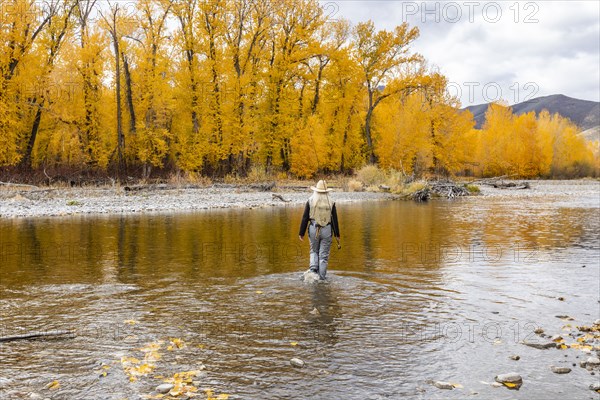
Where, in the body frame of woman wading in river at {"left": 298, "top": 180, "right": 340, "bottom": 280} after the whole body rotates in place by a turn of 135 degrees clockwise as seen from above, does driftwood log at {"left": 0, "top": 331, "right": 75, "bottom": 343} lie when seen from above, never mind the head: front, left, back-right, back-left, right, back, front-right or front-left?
right

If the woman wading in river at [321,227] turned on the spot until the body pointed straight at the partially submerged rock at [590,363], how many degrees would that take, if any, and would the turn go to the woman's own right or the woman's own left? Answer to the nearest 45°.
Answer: approximately 135° to the woman's own right

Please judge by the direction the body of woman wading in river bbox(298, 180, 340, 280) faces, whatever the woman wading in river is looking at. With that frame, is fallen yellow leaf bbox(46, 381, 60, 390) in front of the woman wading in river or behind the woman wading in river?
behind

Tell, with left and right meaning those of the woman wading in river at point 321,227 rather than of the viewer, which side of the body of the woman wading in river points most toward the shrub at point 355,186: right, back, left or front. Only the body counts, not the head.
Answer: front

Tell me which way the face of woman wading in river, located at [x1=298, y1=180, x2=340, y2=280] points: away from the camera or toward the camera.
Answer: away from the camera

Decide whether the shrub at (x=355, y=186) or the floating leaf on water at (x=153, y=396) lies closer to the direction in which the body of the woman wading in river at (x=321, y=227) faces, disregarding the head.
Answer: the shrub

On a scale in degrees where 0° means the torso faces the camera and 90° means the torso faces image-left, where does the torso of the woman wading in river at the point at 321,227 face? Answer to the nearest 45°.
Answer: approximately 180°

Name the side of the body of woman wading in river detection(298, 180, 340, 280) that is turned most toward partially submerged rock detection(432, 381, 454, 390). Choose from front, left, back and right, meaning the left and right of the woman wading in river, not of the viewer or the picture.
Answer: back

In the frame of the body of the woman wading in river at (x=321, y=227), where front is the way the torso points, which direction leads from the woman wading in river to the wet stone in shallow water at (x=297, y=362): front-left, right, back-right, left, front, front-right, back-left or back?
back

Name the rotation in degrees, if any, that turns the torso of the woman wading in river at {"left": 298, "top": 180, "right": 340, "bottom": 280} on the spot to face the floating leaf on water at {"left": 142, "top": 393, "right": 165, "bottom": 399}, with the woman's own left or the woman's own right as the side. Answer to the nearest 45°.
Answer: approximately 180°

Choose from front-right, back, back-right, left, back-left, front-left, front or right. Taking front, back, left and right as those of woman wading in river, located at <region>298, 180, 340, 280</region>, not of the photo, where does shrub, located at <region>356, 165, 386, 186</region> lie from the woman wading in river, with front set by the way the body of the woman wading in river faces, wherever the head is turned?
front

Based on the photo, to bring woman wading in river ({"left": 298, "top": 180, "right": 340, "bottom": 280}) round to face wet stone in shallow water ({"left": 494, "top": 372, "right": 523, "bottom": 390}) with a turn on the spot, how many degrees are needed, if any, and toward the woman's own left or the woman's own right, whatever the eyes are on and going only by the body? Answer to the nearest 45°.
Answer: approximately 180°

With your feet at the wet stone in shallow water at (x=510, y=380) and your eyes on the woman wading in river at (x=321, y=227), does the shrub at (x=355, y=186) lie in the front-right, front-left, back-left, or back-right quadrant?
front-right
